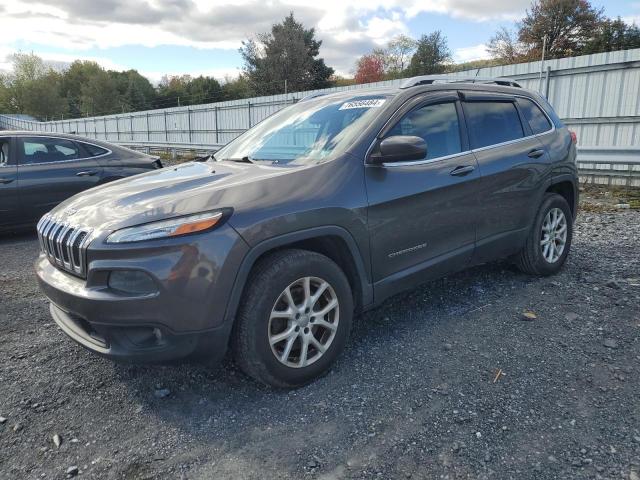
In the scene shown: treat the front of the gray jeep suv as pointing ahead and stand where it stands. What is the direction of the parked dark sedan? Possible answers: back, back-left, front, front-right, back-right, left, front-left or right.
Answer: right

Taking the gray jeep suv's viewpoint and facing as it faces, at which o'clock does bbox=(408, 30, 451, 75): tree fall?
The tree is roughly at 5 o'clock from the gray jeep suv.

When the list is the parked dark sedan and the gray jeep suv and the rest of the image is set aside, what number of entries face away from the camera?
0

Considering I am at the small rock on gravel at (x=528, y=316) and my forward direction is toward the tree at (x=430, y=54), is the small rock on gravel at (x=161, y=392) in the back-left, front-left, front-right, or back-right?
back-left

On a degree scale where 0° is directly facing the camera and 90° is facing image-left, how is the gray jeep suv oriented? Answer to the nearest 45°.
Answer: approximately 45°

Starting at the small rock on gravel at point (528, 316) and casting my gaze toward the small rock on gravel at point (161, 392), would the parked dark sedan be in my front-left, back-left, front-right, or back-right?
front-right
